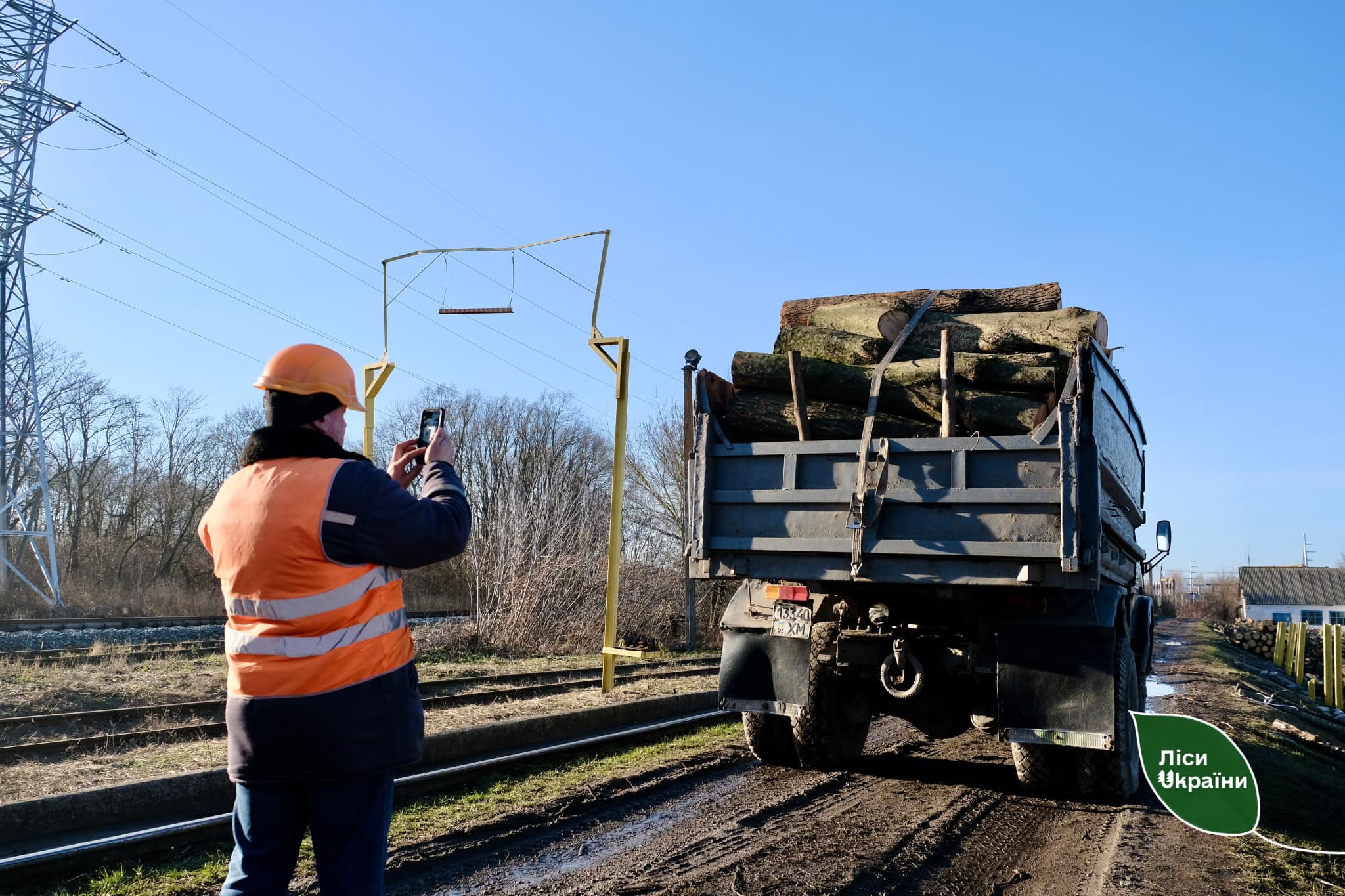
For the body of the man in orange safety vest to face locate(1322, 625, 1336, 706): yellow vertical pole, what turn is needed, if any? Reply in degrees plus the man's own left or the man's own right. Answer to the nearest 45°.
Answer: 0° — they already face it

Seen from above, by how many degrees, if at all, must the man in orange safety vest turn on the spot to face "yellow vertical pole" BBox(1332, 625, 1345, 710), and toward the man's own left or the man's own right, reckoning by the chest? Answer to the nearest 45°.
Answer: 0° — they already face it

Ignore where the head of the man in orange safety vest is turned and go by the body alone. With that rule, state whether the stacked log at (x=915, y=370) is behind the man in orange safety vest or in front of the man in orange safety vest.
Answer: in front

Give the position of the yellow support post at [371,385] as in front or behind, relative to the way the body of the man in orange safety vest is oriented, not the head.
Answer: in front

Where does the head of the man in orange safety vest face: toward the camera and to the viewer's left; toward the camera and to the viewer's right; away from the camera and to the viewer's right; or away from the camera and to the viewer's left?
away from the camera and to the viewer's right

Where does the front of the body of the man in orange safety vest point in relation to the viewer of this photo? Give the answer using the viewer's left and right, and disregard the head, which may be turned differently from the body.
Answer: facing away from the viewer and to the right of the viewer

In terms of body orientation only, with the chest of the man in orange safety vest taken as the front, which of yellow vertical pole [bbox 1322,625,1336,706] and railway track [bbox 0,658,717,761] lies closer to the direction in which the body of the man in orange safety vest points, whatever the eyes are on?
the yellow vertical pole

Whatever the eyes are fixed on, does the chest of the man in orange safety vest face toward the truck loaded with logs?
yes
